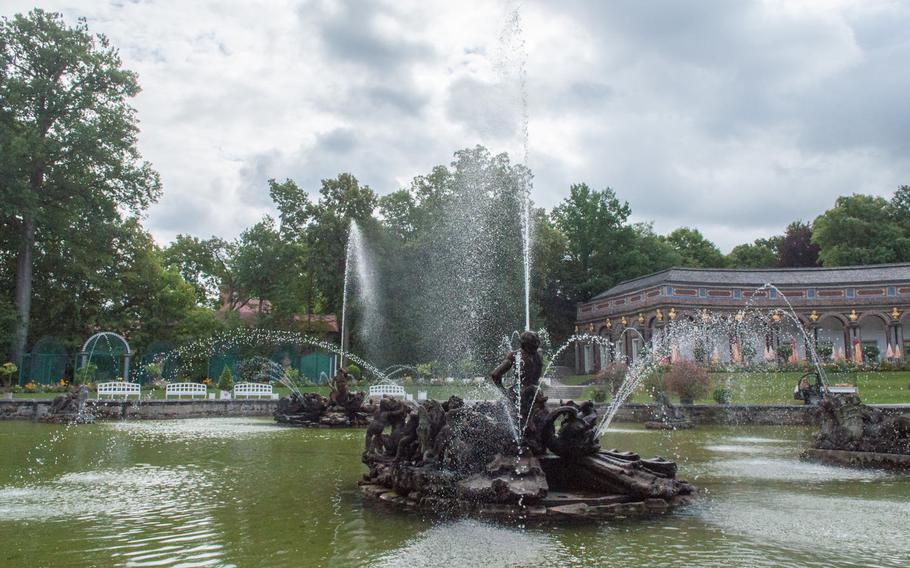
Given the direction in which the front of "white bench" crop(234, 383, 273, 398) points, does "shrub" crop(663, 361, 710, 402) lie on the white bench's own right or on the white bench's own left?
on the white bench's own left

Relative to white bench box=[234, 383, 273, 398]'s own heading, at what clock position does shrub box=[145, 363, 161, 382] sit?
The shrub is roughly at 5 o'clock from the white bench.

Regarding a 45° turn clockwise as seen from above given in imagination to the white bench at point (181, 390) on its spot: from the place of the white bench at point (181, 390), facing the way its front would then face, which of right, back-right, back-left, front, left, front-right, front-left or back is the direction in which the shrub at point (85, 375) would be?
right

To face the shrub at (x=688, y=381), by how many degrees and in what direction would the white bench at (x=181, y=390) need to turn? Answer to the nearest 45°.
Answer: approximately 45° to its left

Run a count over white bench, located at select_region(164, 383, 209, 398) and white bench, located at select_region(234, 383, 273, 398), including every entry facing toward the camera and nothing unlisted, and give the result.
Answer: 2

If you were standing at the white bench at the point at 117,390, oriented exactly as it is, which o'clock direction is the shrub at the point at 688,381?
The shrub is roughly at 10 o'clock from the white bench.

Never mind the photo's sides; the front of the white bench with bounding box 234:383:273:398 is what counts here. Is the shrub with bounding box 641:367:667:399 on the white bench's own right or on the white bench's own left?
on the white bench's own left

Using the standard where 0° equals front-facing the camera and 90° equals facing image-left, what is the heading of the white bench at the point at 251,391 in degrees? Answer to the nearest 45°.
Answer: approximately 0°

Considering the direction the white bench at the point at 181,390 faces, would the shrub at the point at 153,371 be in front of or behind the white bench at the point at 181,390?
behind

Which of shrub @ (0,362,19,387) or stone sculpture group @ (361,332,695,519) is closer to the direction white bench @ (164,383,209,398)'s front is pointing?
the stone sculpture group

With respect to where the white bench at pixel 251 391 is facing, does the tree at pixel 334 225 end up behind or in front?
behind

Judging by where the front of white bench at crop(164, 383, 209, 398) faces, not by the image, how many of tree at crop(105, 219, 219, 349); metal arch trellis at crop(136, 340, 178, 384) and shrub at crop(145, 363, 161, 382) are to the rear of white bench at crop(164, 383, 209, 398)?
3

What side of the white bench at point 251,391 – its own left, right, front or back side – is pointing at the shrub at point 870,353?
left
